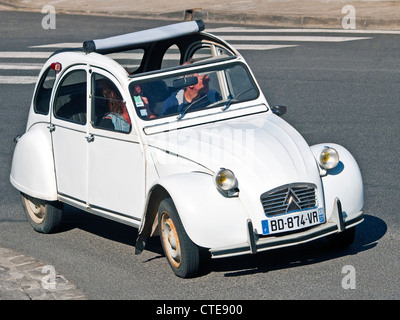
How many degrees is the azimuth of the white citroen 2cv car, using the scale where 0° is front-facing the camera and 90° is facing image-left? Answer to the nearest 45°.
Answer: approximately 315°
